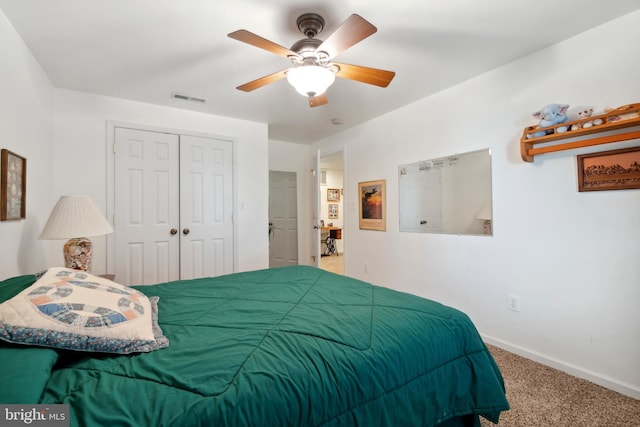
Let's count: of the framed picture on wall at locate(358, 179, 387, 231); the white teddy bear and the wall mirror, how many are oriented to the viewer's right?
0

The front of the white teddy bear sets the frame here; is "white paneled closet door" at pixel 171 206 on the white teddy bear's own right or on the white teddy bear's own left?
on the white teddy bear's own right

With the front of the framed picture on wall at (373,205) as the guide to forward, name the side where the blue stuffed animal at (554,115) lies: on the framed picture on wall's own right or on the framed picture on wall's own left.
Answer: on the framed picture on wall's own left

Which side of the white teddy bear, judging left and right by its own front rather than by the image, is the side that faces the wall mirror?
right

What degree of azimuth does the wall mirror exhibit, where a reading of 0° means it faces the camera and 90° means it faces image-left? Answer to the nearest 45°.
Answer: approximately 45°

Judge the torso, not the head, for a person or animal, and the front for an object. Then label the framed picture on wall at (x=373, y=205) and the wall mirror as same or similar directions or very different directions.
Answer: same or similar directions

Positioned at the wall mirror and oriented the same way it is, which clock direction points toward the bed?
The bed is roughly at 11 o'clock from the wall mirror.

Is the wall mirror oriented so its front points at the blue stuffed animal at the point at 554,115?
no

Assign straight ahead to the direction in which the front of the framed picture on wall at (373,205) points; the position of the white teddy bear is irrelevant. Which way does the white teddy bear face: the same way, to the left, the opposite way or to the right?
the same way

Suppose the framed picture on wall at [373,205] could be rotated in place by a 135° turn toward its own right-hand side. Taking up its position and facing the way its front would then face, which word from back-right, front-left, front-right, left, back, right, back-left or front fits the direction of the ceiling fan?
back

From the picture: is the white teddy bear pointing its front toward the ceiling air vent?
no

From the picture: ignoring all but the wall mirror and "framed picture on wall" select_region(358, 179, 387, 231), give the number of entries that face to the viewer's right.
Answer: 0

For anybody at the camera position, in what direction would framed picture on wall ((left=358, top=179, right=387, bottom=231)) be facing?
facing the viewer and to the left of the viewer
